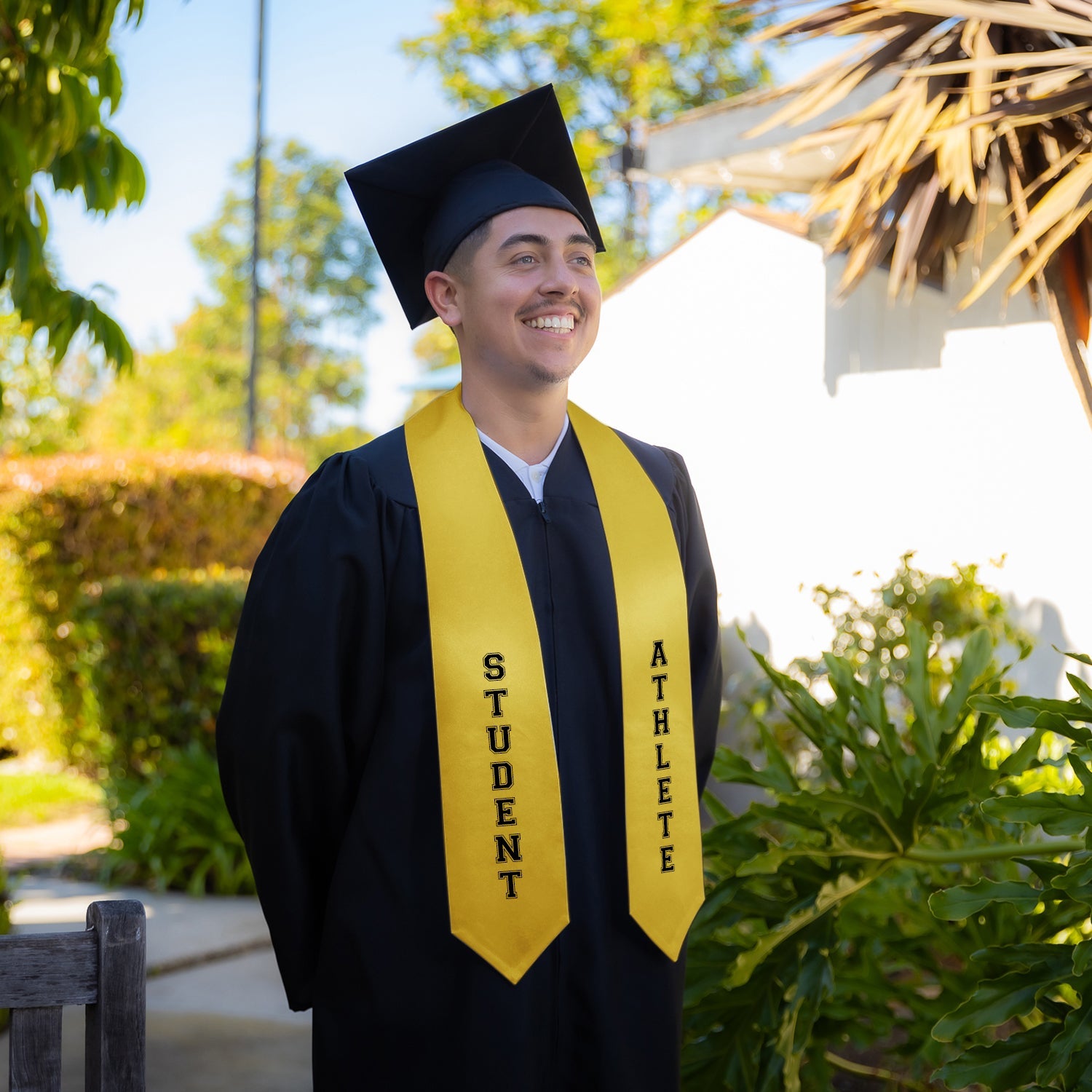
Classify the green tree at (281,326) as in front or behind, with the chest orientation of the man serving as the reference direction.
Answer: behind

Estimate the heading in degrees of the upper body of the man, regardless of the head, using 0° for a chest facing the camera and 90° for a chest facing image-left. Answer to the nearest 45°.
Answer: approximately 315°

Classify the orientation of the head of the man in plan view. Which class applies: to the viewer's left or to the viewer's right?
to the viewer's right

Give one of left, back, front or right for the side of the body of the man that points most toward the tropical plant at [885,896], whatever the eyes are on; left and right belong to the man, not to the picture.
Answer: left
